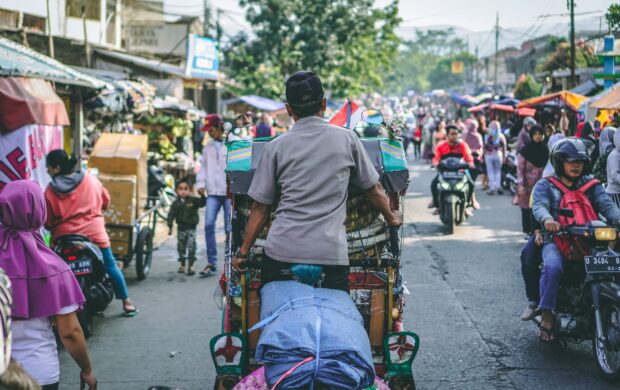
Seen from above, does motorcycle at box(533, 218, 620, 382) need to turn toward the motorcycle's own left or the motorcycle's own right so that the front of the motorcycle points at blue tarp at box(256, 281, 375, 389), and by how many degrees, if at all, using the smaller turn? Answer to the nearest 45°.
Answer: approximately 45° to the motorcycle's own right

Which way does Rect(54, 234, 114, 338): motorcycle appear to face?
away from the camera

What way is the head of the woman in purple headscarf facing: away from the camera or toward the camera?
away from the camera

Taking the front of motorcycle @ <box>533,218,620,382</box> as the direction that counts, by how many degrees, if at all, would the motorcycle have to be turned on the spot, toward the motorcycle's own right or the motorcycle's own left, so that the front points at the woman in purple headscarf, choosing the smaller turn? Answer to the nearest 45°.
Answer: approximately 90° to the motorcycle's own right

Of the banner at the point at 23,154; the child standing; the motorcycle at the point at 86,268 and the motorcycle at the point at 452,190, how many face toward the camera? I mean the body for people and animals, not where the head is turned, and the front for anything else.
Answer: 3
